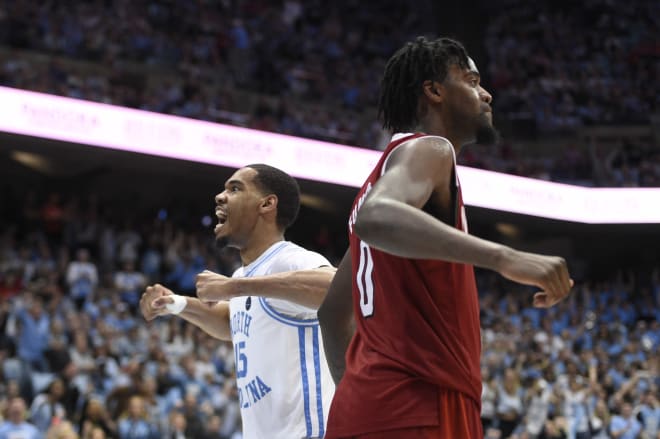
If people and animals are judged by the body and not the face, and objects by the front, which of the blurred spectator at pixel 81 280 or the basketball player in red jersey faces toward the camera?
the blurred spectator

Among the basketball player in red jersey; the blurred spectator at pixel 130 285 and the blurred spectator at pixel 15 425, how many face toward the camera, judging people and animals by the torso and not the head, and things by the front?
2

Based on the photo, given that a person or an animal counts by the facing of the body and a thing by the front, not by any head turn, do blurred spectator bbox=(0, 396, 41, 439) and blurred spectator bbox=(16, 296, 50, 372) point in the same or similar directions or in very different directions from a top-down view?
same or similar directions

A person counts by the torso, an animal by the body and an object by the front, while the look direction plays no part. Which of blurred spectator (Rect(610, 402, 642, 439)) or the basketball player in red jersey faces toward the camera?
the blurred spectator

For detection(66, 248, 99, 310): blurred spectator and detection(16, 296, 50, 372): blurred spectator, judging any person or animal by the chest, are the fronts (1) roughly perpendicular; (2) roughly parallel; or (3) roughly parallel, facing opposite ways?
roughly parallel

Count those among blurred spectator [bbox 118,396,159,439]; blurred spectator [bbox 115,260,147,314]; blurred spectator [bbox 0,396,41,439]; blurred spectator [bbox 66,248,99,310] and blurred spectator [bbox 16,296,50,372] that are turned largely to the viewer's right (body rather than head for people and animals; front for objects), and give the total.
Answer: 0

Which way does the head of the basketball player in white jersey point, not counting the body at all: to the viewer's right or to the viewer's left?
to the viewer's left

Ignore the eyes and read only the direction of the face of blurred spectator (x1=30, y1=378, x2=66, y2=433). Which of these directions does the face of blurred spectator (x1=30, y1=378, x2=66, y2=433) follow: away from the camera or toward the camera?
toward the camera

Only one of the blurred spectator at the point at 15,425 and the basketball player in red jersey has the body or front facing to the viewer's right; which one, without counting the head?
the basketball player in red jersey

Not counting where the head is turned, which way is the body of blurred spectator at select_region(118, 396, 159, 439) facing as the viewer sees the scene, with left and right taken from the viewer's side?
facing the viewer

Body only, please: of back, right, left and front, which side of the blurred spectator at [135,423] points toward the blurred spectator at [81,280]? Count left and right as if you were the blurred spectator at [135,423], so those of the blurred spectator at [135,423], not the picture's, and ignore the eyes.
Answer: back

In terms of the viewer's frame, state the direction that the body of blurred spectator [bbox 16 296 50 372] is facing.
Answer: toward the camera

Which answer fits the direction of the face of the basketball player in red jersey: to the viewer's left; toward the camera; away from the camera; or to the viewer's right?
to the viewer's right

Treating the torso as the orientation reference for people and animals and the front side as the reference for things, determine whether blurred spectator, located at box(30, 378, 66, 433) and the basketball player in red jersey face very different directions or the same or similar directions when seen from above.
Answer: same or similar directions

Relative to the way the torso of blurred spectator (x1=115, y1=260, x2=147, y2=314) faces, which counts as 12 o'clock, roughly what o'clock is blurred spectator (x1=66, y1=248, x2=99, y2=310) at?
blurred spectator (x1=66, y1=248, x2=99, y2=310) is roughly at 2 o'clock from blurred spectator (x1=115, y1=260, x2=147, y2=314).

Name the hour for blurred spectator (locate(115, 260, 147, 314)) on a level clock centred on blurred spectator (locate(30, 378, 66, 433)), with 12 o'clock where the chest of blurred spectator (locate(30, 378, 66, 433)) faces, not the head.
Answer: blurred spectator (locate(115, 260, 147, 314)) is roughly at 8 o'clock from blurred spectator (locate(30, 378, 66, 433)).

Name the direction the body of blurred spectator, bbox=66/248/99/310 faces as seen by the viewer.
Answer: toward the camera
